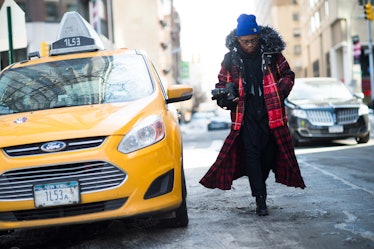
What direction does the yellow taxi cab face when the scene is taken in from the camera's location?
facing the viewer
